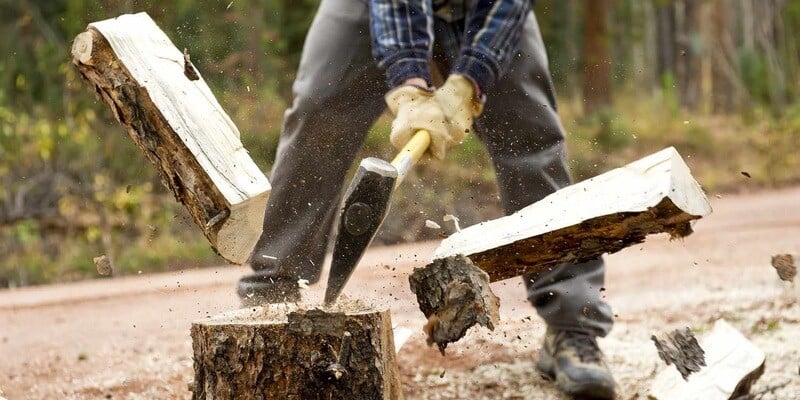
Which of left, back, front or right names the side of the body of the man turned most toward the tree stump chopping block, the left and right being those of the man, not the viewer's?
front

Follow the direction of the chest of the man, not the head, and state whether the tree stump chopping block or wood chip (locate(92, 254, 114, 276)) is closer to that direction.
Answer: the tree stump chopping block

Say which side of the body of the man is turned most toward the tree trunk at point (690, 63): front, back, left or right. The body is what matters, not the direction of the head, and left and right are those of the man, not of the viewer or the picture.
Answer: back

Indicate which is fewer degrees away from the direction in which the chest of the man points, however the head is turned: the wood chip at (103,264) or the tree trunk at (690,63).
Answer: the wood chip

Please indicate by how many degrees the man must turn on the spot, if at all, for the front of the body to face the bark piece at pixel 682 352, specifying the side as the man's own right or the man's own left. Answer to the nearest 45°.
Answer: approximately 45° to the man's own left

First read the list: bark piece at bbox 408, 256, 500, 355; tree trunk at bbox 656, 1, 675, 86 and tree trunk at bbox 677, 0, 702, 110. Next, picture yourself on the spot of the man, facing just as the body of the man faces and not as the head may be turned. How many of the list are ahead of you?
1

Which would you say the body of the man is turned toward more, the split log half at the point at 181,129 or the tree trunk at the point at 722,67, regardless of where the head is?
the split log half

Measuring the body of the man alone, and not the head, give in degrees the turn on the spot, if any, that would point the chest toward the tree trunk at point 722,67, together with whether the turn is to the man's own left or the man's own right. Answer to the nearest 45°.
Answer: approximately 135° to the man's own left

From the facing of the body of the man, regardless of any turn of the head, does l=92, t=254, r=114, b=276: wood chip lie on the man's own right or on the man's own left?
on the man's own right

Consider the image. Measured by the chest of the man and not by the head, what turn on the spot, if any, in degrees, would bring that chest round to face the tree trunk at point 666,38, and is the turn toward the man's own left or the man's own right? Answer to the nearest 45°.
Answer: approximately 180°

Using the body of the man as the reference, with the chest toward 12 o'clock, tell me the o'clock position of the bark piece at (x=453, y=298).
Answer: The bark piece is roughly at 12 o'clock from the man.

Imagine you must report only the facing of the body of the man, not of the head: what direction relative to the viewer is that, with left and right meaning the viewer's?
facing the viewer

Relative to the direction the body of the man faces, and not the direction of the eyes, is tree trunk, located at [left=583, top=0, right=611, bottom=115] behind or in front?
behind

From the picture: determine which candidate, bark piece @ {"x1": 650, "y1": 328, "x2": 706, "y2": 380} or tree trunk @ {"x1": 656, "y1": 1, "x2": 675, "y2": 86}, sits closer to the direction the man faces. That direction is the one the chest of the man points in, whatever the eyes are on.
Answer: the bark piece

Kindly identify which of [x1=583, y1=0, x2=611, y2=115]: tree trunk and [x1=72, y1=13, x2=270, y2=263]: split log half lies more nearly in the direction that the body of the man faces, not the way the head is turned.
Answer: the split log half
